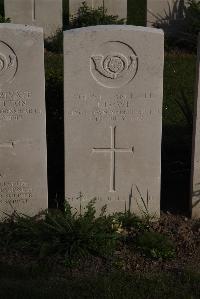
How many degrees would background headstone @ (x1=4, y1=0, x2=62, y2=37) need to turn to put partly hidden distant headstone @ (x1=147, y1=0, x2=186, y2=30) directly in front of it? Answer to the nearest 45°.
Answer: approximately 90° to its left

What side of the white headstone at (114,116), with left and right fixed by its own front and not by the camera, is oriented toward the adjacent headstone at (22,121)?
right

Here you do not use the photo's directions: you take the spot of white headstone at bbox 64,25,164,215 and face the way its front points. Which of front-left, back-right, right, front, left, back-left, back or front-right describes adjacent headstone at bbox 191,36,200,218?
left

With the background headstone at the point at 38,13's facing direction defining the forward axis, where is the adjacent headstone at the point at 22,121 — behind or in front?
in front

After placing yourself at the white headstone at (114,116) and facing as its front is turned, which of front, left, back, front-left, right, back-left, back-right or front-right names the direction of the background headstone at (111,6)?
back

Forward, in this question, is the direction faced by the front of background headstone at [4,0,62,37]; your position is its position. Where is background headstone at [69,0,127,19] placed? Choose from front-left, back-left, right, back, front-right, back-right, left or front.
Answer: left

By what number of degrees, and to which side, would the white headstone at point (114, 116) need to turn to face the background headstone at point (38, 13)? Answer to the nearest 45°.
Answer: approximately 180°

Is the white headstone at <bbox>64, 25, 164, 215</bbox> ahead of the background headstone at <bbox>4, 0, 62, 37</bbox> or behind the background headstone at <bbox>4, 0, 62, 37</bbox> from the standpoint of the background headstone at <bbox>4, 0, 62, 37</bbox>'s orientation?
ahead
